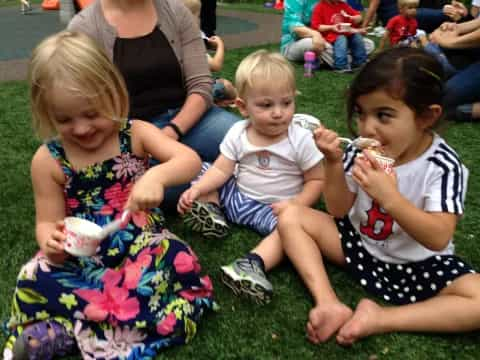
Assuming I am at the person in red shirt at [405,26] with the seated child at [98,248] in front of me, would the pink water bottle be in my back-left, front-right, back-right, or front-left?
front-right

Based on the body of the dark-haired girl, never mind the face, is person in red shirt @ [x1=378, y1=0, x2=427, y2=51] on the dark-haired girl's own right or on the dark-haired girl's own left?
on the dark-haired girl's own right

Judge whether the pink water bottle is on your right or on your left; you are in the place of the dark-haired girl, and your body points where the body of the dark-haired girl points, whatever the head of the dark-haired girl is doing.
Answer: on your right

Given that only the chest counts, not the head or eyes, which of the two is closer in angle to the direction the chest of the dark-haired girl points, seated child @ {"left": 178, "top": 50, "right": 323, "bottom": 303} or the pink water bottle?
the seated child

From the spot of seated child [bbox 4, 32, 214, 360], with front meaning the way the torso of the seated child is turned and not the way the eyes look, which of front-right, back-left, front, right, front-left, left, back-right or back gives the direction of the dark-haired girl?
left

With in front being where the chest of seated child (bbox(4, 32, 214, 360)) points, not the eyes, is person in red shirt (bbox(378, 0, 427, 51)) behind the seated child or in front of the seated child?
behind

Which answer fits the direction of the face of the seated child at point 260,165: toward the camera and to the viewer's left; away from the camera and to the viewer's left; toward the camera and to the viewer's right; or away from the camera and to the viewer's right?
toward the camera and to the viewer's right

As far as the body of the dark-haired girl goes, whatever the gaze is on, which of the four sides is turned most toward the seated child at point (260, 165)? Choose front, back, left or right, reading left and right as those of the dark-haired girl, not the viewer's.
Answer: right

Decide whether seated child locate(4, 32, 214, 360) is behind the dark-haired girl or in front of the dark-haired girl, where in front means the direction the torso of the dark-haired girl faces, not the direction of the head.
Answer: in front

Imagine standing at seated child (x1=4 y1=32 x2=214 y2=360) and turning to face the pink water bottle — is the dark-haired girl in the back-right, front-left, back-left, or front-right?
front-right

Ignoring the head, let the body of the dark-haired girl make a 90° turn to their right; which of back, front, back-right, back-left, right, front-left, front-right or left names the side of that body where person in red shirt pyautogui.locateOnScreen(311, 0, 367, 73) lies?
front-right

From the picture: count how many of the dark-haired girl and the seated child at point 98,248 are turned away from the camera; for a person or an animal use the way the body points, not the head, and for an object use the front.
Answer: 0

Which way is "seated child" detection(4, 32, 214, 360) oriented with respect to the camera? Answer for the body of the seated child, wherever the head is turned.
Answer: toward the camera
